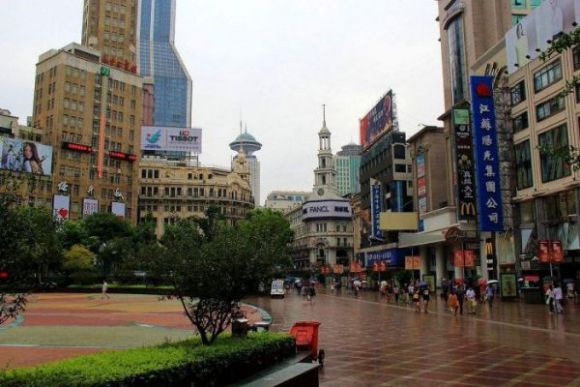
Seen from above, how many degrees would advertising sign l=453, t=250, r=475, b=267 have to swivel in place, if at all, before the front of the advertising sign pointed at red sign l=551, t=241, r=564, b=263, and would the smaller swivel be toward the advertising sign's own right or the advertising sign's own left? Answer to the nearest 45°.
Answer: approximately 45° to the advertising sign's own left

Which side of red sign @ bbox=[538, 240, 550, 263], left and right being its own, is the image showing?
front

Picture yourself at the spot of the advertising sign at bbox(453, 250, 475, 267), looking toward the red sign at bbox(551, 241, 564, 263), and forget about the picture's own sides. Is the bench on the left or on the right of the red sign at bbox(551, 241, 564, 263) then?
right

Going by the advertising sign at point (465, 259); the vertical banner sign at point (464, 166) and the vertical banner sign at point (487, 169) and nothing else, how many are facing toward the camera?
3

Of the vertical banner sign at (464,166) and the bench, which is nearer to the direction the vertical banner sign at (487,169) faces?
the bench

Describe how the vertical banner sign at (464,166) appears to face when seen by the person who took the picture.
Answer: facing the viewer

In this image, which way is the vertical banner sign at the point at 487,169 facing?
toward the camera

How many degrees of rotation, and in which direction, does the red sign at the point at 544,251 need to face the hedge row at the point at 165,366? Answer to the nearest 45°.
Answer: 0° — it already faces it

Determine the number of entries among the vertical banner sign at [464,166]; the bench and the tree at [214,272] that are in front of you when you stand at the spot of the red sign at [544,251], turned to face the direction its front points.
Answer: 2

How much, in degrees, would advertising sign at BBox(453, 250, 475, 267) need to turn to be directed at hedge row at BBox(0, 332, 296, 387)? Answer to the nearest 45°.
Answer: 0° — it already faces it

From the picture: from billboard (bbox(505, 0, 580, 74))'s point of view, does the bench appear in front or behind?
in front

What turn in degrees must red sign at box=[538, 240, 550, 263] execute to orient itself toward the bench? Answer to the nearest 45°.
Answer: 0° — it already faces it

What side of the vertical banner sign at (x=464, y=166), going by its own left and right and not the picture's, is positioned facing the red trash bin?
front
